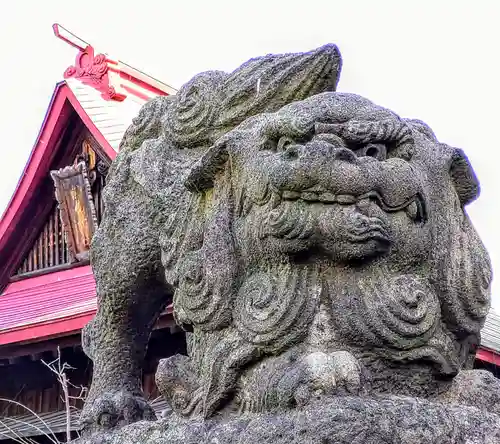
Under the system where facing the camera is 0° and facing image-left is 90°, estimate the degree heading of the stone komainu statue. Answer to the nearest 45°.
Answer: approximately 315°
